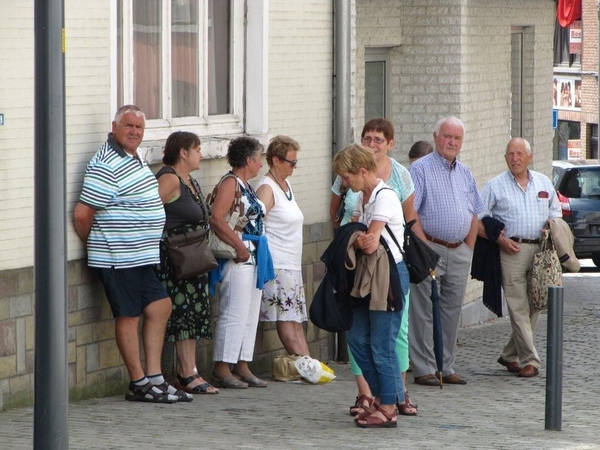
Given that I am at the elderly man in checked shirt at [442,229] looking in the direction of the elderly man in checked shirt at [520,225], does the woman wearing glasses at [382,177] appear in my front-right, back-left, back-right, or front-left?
back-right

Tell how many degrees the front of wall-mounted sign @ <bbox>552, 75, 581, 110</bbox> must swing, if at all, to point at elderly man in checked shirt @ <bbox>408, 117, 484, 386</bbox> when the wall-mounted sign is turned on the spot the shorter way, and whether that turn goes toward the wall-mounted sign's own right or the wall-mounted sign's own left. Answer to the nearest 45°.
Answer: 0° — it already faces them

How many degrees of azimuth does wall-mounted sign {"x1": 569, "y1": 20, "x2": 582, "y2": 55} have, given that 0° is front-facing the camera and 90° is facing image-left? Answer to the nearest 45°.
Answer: approximately 0°

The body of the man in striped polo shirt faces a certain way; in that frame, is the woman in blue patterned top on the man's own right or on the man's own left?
on the man's own left
